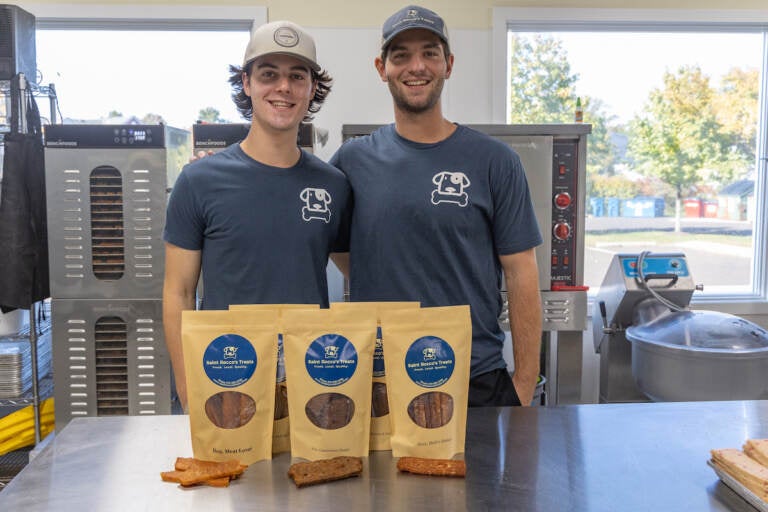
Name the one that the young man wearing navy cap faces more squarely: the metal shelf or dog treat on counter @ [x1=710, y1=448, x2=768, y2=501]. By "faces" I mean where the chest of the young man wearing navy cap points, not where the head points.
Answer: the dog treat on counter

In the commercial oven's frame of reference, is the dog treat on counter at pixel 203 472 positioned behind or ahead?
ahead

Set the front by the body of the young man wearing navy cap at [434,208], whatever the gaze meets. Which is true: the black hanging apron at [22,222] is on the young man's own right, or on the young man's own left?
on the young man's own right

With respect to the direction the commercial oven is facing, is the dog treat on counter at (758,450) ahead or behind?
ahead

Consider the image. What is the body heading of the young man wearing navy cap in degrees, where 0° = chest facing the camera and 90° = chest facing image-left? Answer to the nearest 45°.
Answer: approximately 0°

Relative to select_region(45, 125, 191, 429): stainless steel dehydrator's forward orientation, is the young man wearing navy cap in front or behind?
in front

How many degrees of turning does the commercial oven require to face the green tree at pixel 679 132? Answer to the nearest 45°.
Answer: approximately 135° to its left

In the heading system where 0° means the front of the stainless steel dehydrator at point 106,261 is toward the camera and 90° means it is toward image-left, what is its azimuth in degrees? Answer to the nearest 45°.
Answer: approximately 0°

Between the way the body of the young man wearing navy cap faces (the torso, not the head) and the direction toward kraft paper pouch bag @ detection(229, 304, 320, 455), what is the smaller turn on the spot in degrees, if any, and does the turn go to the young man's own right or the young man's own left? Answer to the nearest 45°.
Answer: approximately 45° to the young man's own right
